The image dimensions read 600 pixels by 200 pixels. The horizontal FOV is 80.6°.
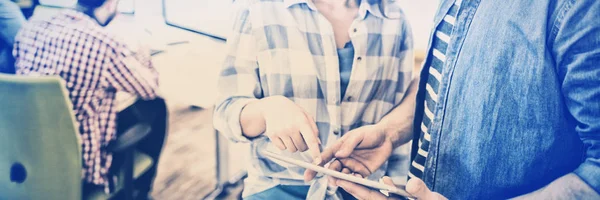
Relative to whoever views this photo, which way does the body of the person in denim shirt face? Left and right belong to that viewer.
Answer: facing the viewer and to the left of the viewer

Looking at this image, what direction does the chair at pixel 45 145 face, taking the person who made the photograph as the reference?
facing away from the viewer and to the right of the viewer

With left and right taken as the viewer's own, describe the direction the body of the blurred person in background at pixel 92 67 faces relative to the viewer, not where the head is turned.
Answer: facing away from the viewer and to the right of the viewer

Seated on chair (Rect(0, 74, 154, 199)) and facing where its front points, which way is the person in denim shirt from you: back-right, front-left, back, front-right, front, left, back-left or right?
right

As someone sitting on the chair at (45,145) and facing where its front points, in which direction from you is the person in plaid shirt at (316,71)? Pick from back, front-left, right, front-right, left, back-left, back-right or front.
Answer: right

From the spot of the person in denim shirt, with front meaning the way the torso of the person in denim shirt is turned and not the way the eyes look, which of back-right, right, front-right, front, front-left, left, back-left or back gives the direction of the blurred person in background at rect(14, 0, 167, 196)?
front-right

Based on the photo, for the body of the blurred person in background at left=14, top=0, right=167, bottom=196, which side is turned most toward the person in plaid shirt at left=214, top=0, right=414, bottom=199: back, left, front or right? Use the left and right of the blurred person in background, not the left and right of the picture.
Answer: right

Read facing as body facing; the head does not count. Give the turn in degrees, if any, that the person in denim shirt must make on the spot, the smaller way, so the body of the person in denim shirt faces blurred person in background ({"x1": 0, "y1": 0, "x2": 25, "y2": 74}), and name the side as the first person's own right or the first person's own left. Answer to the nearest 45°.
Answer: approximately 45° to the first person's own right
